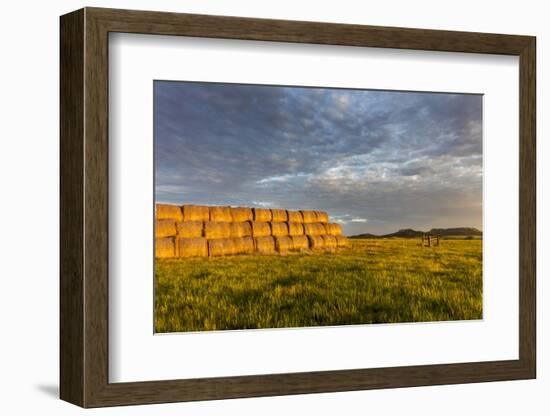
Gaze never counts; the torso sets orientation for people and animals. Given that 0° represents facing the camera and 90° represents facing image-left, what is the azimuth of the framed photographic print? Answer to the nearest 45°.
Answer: approximately 315°
